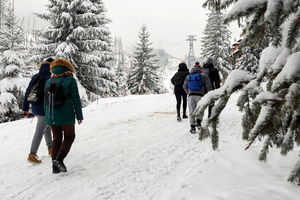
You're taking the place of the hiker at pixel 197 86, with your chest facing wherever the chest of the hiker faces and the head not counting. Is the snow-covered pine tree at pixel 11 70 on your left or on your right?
on your left

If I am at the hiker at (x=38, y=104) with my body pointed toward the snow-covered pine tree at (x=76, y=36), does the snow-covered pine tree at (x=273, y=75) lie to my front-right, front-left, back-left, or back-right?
back-right

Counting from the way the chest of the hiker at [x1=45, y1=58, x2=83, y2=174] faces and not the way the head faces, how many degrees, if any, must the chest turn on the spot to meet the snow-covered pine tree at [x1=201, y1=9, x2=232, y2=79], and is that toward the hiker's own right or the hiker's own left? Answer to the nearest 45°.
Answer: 0° — they already face it

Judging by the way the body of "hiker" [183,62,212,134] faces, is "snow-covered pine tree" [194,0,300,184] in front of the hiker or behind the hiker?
behind

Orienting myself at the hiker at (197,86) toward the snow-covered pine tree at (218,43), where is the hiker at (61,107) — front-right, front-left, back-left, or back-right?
back-left

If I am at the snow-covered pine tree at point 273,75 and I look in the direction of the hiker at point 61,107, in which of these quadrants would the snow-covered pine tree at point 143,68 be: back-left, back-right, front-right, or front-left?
front-right

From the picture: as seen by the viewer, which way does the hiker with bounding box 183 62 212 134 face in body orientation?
away from the camera

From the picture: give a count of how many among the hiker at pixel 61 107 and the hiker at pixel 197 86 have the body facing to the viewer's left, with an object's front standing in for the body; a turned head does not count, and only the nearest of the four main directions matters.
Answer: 0

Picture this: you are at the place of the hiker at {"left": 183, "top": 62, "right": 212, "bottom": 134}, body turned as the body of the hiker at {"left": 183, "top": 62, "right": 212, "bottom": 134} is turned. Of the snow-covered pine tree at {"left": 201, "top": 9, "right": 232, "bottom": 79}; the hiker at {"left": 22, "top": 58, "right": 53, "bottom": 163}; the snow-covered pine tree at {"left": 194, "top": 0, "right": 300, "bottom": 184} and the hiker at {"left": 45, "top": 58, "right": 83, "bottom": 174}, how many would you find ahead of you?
1

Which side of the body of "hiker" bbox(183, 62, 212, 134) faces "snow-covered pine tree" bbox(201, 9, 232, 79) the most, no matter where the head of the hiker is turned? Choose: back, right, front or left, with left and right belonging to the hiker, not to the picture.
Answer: front

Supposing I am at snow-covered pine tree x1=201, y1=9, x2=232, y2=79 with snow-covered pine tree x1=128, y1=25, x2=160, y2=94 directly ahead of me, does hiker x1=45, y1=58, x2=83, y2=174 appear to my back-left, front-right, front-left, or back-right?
front-left

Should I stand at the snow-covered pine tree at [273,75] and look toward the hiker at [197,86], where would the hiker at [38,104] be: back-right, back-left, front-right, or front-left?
front-left

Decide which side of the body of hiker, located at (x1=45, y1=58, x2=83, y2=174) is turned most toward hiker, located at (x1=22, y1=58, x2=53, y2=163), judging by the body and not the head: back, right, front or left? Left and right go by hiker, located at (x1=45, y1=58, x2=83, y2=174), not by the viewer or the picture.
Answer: left

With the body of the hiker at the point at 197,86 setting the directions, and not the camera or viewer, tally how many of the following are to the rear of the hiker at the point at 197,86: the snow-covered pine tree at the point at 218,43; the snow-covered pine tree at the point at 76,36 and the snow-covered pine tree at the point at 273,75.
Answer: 1

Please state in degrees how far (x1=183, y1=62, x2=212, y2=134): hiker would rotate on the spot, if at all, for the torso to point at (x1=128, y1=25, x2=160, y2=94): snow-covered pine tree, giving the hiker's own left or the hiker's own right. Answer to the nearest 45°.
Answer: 0° — they already face it

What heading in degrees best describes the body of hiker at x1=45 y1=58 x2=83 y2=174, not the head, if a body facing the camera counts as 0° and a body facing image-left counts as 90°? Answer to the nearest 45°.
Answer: approximately 225°
